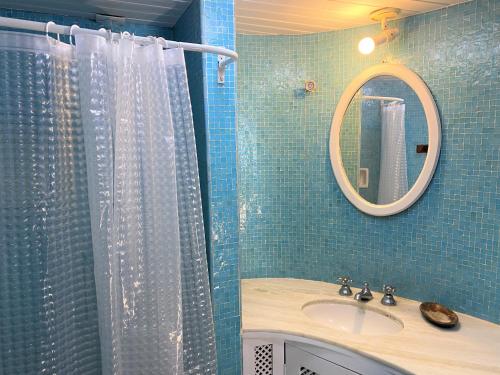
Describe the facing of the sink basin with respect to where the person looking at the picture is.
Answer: facing the viewer and to the left of the viewer
